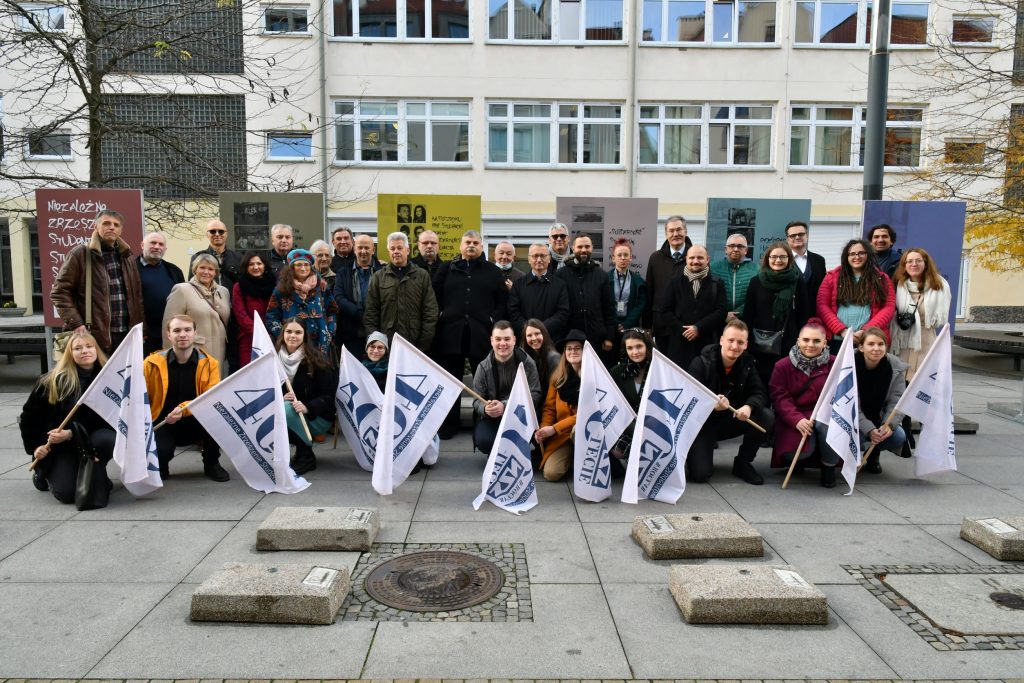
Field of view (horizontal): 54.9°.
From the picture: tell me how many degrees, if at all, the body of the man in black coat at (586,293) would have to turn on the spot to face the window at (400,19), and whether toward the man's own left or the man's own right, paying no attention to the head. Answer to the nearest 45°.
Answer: approximately 180°

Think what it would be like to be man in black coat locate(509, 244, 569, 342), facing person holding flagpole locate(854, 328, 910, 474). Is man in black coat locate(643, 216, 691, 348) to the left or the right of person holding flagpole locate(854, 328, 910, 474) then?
left

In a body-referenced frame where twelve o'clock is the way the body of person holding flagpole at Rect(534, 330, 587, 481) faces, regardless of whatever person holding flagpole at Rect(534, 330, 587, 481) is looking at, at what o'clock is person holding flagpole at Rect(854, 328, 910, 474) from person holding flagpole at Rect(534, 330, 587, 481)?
person holding flagpole at Rect(854, 328, 910, 474) is roughly at 9 o'clock from person holding flagpole at Rect(534, 330, 587, 481).
